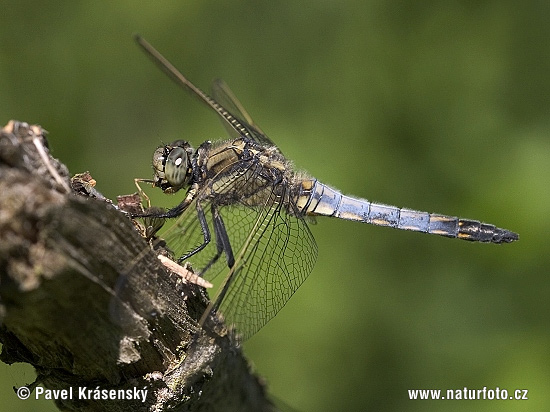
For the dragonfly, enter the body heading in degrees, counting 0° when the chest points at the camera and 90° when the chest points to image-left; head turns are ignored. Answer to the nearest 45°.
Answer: approximately 90°
